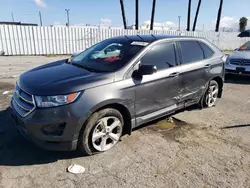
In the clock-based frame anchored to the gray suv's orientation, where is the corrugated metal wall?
The corrugated metal wall is roughly at 4 o'clock from the gray suv.

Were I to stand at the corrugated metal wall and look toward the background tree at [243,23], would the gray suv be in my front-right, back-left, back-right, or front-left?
back-right

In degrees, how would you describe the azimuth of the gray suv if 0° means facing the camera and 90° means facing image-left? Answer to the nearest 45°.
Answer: approximately 45°

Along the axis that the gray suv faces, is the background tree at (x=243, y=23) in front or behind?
behind

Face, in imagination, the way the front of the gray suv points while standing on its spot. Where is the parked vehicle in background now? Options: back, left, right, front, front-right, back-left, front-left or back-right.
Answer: back
